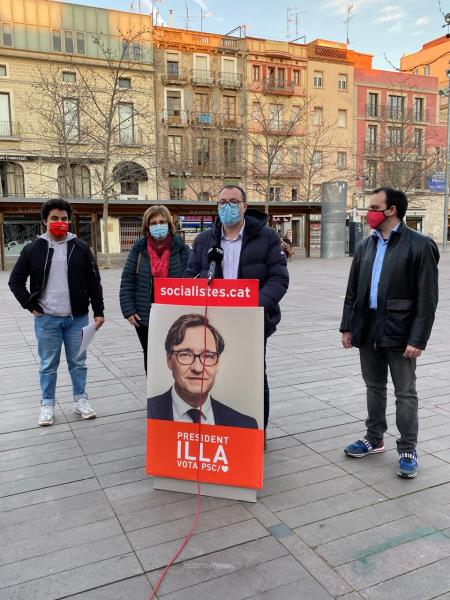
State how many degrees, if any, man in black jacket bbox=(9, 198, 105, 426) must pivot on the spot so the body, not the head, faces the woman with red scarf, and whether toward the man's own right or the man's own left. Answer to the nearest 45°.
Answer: approximately 90° to the man's own left

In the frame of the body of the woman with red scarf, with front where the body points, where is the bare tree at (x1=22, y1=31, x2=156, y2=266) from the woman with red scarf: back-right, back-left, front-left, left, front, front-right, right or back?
back

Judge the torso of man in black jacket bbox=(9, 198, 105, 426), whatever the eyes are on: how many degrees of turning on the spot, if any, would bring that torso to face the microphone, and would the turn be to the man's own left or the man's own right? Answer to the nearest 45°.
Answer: approximately 45° to the man's own left

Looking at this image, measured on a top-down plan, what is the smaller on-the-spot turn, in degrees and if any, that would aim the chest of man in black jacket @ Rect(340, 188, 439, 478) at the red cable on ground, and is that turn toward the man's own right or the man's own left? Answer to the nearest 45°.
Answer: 0° — they already face it

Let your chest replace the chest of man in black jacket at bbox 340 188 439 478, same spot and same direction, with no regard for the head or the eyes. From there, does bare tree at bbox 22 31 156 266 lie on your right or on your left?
on your right

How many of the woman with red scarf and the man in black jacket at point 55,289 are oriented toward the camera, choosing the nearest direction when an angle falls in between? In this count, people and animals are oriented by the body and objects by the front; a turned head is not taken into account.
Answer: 2

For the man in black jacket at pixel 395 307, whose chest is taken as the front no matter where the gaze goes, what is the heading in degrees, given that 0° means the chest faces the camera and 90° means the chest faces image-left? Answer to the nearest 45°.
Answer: approximately 45°

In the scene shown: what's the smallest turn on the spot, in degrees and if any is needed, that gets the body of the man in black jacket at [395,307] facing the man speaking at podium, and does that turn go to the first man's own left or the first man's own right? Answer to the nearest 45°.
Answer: approximately 45° to the first man's own right

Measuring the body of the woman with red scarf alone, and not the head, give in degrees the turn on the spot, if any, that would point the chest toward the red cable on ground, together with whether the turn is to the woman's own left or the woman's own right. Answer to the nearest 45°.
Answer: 0° — they already face it
